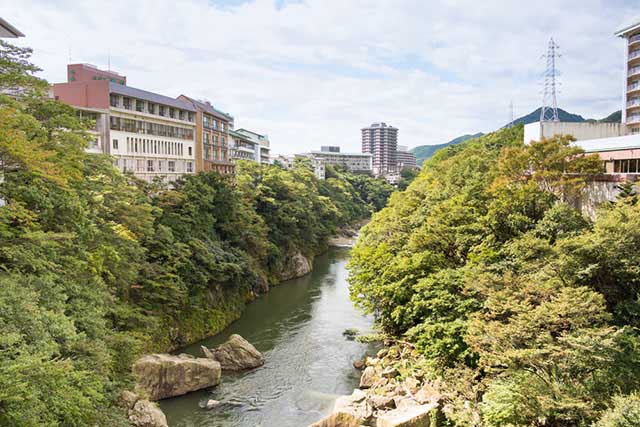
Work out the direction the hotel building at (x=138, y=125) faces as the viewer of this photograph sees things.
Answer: facing the viewer and to the right of the viewer

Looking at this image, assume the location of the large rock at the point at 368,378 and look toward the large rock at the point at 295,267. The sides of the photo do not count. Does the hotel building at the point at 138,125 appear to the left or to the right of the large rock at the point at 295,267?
left

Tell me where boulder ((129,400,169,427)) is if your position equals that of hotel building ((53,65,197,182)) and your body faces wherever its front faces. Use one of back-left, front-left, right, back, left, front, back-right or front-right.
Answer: front-right

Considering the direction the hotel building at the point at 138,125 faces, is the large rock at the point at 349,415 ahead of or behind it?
ahead

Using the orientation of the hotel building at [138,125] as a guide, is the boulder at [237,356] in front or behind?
in front

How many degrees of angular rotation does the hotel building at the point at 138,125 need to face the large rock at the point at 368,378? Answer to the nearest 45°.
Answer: approximately 45° to its right

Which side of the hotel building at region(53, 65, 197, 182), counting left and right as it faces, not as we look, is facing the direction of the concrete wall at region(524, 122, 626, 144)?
front

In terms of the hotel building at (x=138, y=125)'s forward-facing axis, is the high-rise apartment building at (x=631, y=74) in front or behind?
in front

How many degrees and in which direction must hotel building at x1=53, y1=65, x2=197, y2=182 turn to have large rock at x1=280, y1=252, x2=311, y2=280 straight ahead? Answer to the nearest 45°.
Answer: approximately 45° to its left

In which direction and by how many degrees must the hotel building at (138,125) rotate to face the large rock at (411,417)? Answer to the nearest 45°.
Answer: approximately 45° to its right
